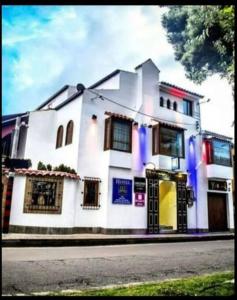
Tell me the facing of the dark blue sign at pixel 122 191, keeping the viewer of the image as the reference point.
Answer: facing the viewer

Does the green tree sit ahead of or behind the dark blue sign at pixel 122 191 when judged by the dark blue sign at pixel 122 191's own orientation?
ahead
